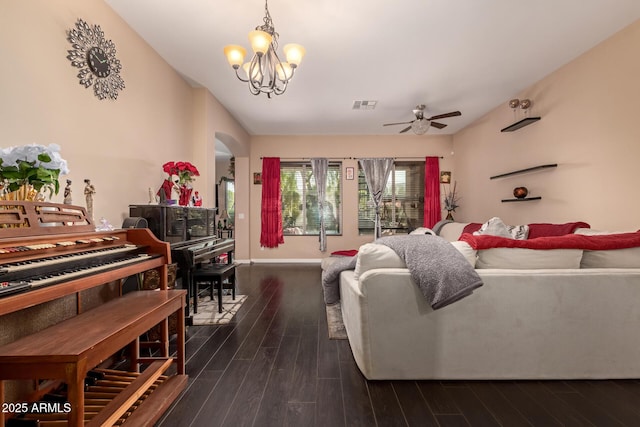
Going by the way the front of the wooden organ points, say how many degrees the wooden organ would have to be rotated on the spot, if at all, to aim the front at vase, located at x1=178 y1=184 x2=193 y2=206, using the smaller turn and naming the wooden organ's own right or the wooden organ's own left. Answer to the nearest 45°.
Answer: approximately 90° to the wooden organ's own left

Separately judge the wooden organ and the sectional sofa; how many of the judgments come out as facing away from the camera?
1

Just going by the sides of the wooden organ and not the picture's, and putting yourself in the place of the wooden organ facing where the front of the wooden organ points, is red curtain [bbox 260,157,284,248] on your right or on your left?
on your left

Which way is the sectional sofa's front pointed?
away from the camera

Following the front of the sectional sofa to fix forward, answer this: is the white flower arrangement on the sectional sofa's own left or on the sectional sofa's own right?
on the sectional sofa's own left

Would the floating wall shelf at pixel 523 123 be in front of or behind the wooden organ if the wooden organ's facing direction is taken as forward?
in front

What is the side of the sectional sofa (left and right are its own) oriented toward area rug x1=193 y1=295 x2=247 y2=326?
left

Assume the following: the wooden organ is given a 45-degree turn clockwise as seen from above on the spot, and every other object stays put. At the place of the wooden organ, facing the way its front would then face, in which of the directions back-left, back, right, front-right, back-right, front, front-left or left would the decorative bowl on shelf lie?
left

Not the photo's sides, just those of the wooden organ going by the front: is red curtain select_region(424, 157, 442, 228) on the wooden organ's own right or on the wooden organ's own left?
on the wooden organ's own left

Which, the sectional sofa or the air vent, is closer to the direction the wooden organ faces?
the sectional sofa

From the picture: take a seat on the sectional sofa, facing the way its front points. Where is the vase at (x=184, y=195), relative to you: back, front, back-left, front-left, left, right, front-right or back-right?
left

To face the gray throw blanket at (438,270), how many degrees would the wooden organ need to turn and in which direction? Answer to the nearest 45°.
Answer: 0° — it already faces it

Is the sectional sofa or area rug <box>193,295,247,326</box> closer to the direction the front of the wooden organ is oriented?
the sectional sofa

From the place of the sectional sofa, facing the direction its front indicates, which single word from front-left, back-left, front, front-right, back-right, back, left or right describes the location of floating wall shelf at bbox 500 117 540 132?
front

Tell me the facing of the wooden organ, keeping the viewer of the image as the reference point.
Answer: facing the viewer and to the right of the viewer

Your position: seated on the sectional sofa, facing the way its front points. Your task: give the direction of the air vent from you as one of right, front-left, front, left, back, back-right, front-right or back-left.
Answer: front-left

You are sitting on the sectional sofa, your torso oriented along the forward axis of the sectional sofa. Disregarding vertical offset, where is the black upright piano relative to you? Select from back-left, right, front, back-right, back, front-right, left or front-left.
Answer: left

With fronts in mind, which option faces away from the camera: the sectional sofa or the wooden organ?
the sectional sofa

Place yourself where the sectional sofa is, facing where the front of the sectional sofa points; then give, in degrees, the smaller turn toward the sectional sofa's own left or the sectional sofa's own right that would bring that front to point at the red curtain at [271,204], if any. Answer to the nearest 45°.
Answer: approximately 45° to the sectional sofa's own left

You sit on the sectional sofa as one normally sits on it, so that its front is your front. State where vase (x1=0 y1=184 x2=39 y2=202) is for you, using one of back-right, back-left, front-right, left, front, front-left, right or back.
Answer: back-left
